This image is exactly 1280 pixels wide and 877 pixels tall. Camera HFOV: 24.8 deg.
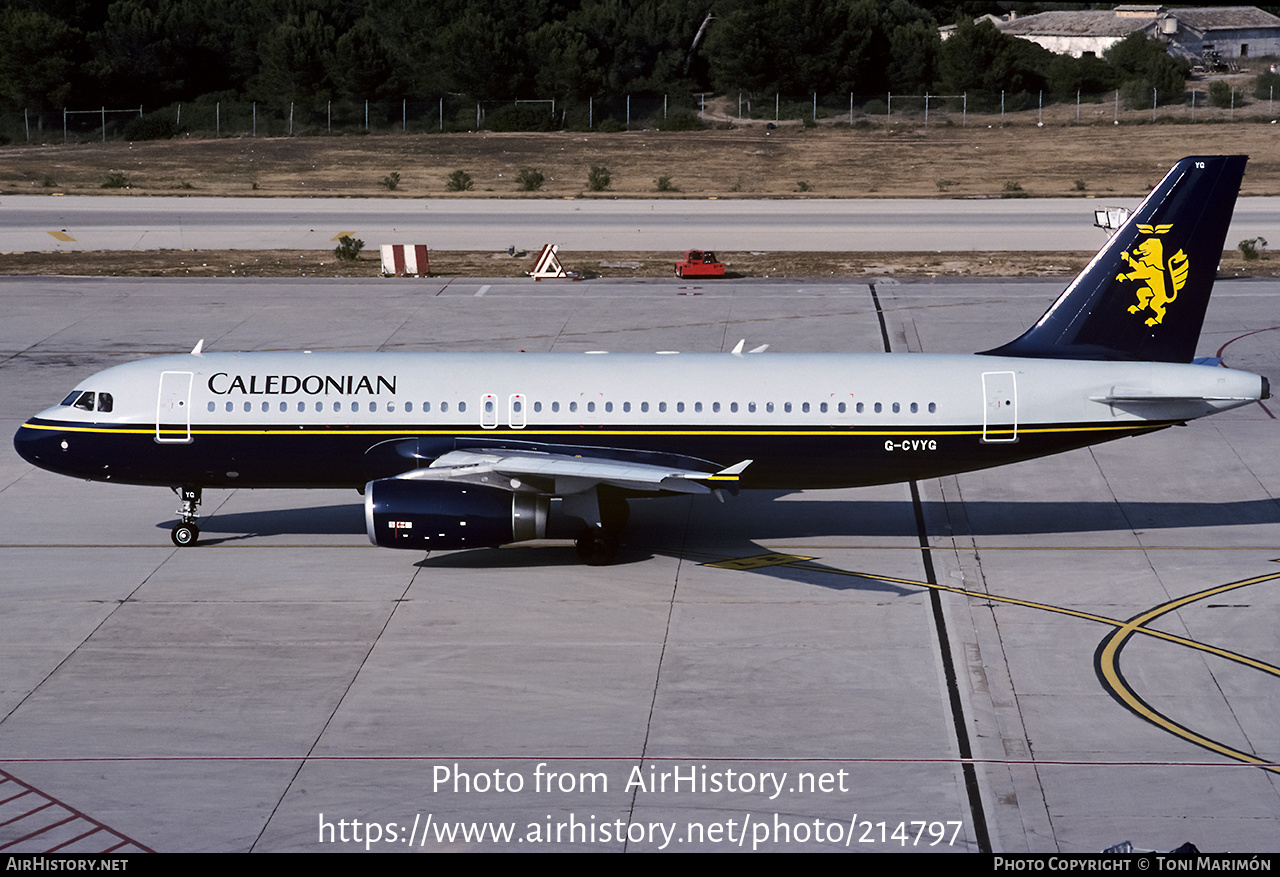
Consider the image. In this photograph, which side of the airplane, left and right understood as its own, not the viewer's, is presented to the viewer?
left
